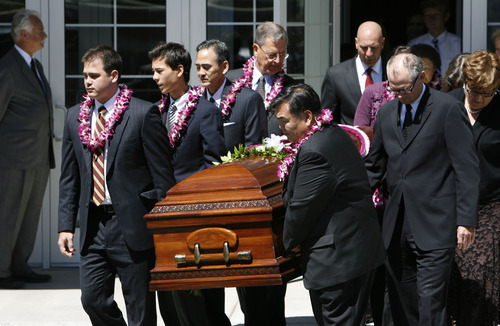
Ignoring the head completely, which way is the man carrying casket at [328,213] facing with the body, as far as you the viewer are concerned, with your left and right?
facing to the left of the viewer

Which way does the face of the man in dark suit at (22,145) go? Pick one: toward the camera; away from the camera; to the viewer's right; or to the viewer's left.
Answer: to the viewer's right

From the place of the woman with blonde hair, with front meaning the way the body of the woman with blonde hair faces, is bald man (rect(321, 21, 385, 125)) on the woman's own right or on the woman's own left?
on the woman's own right

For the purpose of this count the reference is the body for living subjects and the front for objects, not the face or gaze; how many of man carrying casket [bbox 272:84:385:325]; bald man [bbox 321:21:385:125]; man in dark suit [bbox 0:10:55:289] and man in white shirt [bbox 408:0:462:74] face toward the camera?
2

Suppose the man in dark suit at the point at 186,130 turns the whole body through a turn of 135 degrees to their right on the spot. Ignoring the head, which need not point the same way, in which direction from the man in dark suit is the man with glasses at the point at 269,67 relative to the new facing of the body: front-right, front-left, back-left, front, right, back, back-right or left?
front-right

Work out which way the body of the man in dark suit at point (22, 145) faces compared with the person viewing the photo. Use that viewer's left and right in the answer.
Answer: facing to the right of the viewer

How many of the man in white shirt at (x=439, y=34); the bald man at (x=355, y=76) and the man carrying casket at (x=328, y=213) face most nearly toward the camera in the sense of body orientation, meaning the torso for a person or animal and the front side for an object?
2

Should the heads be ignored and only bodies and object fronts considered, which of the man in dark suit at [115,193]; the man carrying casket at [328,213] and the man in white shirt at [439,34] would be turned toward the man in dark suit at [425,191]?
the man in white shirt

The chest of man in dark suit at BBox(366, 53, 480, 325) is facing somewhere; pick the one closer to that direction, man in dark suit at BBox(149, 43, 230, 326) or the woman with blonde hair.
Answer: the man in dark suit

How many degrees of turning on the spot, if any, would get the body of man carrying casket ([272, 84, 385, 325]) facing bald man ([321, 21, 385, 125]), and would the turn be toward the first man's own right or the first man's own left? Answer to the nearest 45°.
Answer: approximately 90° to the first man's own right
